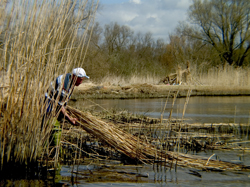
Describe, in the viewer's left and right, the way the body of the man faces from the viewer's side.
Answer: facing to the right of the viewer

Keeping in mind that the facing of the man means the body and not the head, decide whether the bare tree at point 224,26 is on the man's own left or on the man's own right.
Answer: on the man's own left
